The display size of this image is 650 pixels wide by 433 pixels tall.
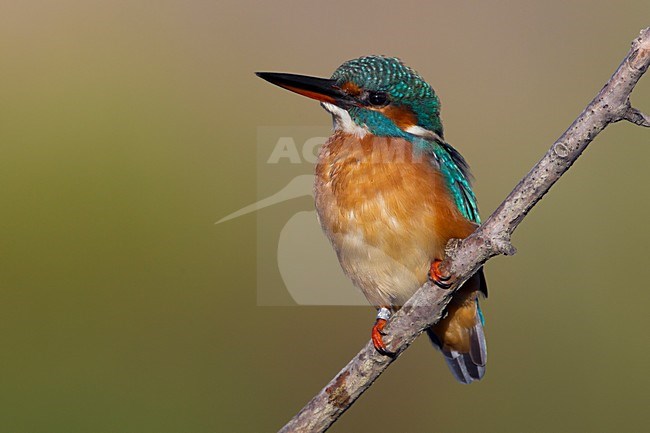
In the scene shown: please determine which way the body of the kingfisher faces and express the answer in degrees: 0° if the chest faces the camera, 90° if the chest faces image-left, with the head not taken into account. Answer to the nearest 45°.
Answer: approximately 45°
